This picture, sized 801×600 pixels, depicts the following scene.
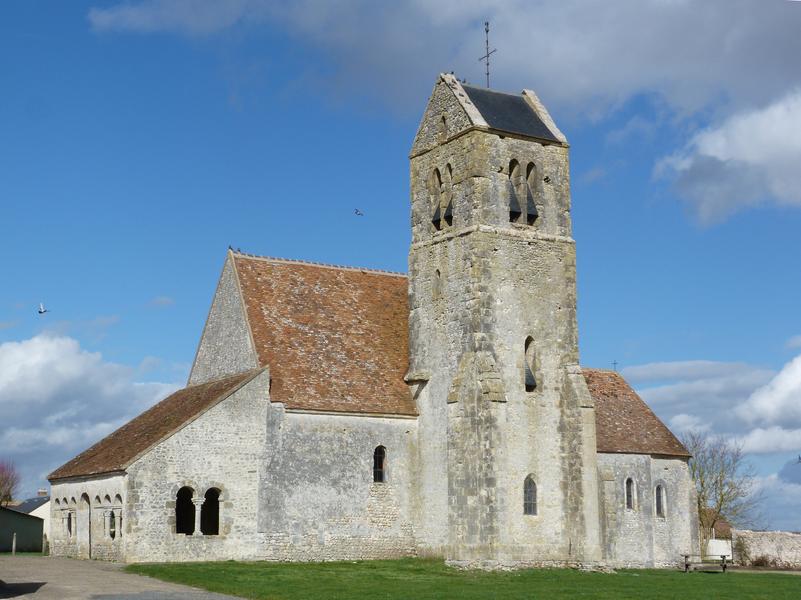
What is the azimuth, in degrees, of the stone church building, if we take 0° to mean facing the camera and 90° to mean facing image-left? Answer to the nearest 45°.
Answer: approximately 45°

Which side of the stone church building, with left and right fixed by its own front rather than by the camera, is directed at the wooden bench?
back

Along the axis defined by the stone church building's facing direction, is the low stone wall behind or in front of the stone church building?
behind

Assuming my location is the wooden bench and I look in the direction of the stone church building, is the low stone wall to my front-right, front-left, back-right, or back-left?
back-right
